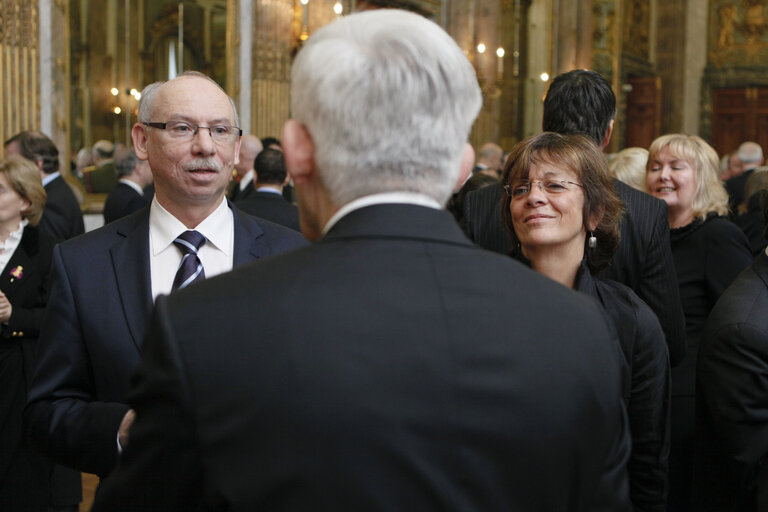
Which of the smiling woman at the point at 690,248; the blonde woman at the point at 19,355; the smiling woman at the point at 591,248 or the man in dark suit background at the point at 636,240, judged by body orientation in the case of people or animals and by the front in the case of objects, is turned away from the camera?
the man in dark suit background

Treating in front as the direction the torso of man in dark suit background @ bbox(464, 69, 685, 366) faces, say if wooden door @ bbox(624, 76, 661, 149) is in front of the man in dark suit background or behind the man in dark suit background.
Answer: in front

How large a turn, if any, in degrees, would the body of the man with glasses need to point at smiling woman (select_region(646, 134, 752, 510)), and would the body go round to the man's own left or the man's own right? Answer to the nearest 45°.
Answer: approximately 90° to the man's own left

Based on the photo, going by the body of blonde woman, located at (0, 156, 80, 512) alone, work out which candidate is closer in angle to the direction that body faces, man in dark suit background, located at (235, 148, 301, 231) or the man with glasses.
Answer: the man with glasses

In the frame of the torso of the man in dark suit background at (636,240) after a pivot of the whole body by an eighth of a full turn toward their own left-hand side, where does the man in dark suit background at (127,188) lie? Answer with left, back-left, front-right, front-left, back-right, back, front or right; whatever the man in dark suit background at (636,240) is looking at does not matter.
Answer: front

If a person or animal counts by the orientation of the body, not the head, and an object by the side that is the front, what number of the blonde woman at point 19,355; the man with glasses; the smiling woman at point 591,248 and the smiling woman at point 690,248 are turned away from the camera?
0

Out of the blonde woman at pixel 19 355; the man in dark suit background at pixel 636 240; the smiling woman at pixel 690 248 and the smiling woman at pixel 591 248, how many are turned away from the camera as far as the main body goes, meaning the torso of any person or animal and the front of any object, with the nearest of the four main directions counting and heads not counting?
1

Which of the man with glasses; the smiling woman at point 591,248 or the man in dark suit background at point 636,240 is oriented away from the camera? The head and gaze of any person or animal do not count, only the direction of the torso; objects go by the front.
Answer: the man in dark suit background

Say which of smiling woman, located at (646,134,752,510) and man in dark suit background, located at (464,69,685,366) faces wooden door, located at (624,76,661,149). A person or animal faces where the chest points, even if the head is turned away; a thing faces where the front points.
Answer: the man in dark suit background

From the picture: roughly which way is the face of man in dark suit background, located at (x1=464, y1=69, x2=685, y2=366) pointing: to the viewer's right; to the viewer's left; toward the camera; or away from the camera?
away from the camera

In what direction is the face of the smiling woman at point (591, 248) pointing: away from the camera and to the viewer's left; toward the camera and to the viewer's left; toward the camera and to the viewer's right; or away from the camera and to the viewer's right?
toward the camera and to the viewer's left

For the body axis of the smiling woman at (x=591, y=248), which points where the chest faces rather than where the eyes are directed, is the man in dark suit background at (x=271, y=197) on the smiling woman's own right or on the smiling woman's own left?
on the smiling woman's own right

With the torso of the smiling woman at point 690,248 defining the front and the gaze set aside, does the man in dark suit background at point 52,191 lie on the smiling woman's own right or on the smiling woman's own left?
on the smiling woman's own right

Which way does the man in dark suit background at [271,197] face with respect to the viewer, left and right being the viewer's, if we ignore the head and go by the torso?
facing away from the viewer

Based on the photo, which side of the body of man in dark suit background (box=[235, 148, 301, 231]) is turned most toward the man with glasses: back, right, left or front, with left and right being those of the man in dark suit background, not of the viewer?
back

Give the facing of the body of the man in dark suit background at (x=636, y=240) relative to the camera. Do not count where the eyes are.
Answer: away from the camera

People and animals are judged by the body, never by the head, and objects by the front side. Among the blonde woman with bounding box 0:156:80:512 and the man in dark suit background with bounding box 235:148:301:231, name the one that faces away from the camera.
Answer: the man in dark suit background
